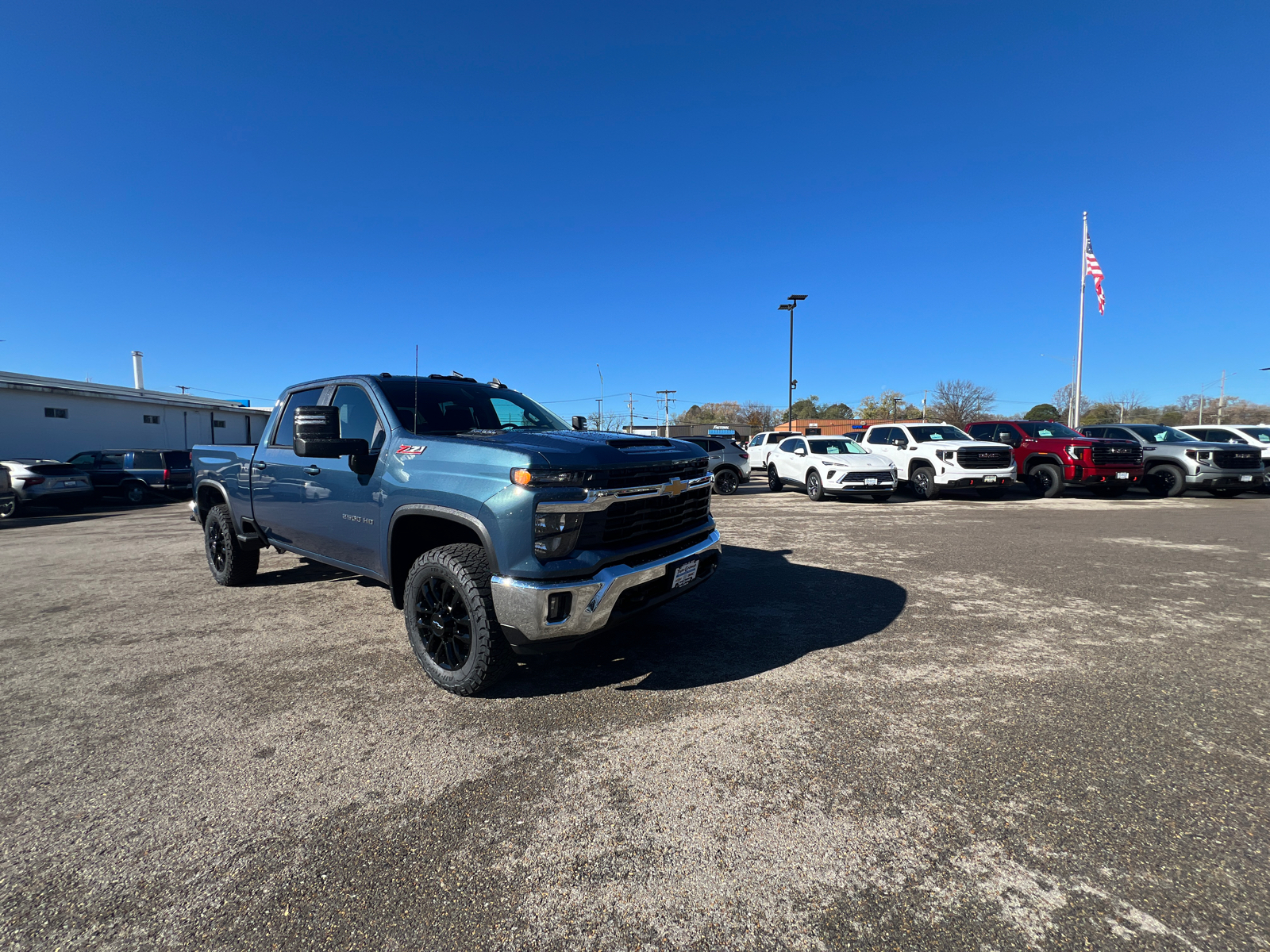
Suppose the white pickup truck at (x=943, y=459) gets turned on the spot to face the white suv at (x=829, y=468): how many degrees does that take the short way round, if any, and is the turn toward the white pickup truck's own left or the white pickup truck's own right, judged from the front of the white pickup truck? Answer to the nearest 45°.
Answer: approximately 135° to the white pickup truck's own right

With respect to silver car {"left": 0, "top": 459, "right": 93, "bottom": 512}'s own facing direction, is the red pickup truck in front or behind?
behind

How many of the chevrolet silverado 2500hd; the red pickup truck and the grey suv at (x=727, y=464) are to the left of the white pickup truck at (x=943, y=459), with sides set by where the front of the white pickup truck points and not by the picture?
1

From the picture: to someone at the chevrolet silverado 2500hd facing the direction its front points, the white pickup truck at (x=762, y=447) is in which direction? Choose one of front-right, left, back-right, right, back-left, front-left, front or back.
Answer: left

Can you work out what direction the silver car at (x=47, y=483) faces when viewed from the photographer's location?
facing away from the viewer and to the left of the viewer

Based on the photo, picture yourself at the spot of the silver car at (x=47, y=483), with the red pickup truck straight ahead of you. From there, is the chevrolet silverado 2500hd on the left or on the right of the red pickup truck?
right

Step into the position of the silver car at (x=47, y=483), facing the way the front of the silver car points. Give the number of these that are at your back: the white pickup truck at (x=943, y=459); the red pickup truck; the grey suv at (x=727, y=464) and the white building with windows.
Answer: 3

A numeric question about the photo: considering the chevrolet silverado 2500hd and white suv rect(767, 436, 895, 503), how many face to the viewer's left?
0

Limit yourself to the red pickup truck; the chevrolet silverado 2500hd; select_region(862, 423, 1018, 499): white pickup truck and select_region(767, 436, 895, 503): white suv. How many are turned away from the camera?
0

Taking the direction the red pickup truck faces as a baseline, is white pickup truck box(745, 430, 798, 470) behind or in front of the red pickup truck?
behind

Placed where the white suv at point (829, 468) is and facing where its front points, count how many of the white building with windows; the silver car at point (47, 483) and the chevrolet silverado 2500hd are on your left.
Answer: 0

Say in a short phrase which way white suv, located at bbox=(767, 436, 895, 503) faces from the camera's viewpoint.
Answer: facing the viewer and to the right of the viewer

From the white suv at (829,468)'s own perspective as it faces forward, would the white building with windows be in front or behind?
behind
